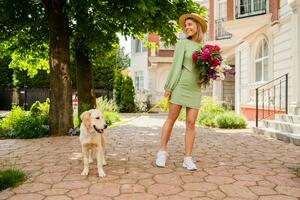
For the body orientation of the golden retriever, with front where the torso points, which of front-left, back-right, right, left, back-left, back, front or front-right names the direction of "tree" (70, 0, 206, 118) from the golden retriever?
back

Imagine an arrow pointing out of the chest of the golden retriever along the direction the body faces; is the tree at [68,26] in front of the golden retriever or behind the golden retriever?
behind

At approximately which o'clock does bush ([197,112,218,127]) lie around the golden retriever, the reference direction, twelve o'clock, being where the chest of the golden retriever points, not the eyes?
The bush is roughly at 7 o'clock from the golden retriever.

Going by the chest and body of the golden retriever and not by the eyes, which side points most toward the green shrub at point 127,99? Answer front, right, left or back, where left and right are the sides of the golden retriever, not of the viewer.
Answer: back

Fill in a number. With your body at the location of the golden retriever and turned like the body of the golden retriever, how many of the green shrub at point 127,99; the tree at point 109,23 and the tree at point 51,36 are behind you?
3

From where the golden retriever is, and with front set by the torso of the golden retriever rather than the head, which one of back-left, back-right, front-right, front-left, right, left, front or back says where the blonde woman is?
left

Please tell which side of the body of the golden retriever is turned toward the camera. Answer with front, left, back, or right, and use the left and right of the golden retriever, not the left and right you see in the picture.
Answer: front

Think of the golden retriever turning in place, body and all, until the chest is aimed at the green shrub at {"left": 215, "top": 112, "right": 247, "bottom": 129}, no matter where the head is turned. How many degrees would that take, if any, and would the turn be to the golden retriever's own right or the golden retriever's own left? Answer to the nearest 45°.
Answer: approximately 135° to the golden retriever's own left

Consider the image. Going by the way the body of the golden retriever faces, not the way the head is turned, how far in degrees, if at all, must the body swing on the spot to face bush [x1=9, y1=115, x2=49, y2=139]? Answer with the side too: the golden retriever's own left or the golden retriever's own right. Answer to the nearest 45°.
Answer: approximately 180°

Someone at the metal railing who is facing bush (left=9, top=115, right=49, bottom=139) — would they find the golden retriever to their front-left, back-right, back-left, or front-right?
front-left

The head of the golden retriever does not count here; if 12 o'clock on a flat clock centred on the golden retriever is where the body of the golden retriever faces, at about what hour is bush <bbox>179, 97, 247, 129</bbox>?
The bush is roughly at 7 o'clock from the golden retriever.
